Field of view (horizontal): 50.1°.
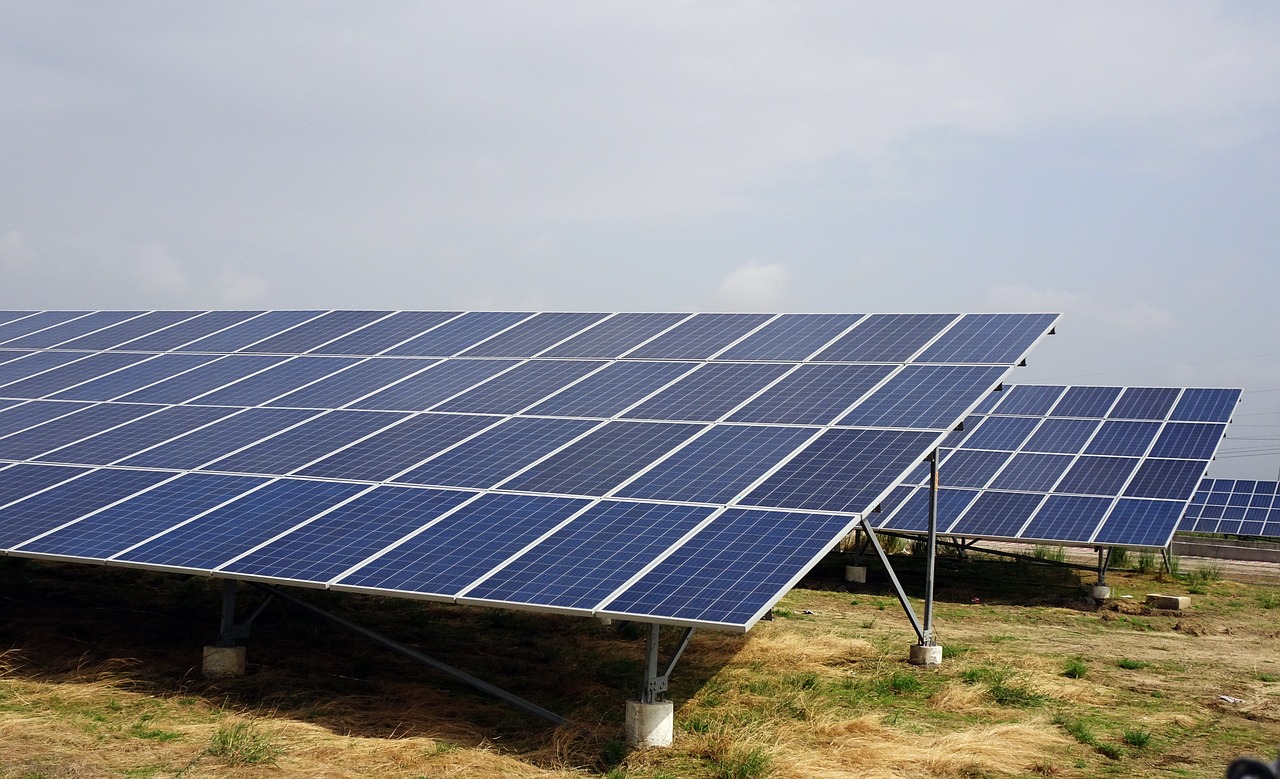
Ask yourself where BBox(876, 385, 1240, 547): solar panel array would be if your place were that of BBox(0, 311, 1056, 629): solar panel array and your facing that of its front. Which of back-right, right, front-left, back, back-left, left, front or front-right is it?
back

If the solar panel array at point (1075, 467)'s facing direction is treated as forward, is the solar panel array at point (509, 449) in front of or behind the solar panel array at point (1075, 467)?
in front

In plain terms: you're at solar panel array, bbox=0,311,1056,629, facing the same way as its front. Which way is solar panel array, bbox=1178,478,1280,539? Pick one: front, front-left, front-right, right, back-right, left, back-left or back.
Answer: back

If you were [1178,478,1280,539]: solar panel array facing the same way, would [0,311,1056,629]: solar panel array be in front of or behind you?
in front

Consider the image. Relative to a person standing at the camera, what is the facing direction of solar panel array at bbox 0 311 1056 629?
facing the viewer and to the left of the viewer

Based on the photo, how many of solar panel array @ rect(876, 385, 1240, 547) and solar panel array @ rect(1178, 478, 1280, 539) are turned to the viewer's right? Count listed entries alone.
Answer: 0

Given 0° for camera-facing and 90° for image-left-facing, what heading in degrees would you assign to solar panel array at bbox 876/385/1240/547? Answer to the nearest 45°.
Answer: approximately 45°
